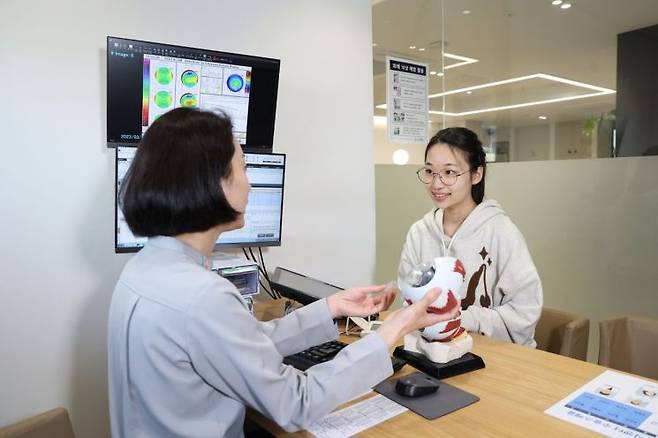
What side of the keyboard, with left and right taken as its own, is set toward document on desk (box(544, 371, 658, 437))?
left

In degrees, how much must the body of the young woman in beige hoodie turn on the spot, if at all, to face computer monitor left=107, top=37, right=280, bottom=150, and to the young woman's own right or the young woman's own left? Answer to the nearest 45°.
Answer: approximately 45° to the young woman's own right

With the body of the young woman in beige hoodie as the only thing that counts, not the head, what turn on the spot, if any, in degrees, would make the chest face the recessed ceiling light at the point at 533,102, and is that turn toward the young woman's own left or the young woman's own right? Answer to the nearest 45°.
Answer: approximately 135° to the young woman's own right

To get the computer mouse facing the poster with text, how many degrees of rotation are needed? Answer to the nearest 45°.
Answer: approximately 45° to its left

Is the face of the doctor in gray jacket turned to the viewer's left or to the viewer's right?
to the viewer's right

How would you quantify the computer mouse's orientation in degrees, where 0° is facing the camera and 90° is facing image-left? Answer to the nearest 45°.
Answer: approximately 225°

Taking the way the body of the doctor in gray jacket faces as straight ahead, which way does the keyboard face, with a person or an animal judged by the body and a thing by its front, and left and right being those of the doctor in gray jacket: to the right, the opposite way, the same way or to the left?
the opposite way
